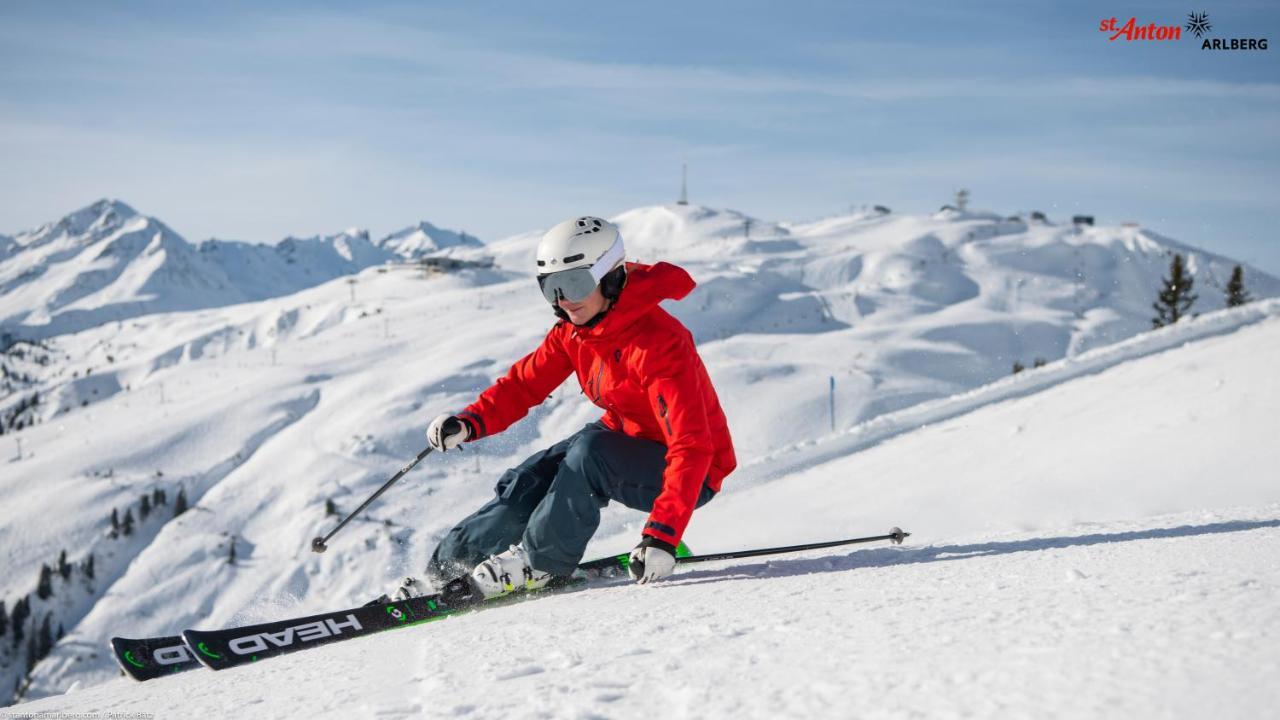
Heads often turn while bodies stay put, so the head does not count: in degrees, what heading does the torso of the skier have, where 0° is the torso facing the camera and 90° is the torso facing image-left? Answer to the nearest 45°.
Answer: approximately 45°
